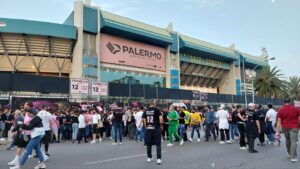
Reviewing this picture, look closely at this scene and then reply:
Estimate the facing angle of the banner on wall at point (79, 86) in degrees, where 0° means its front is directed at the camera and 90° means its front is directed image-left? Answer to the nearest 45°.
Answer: approximately 0°

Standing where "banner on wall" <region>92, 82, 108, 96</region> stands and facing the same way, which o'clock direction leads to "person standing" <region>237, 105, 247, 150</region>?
The person standing is roughly at 11 o'clock from the banner on wall.

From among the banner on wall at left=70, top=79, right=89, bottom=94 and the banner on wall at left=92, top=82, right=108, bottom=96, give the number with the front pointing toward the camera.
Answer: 2

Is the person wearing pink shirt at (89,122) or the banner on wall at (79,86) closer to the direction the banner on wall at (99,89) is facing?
the person wearing pink shirt

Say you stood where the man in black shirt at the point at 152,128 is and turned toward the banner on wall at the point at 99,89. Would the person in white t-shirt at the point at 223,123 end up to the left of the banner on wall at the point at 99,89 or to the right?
right

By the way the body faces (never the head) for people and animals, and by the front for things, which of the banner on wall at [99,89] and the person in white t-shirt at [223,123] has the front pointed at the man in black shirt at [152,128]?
the banner on wall

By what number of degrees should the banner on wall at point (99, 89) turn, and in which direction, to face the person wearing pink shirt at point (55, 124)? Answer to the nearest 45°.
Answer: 0° — it already faces them

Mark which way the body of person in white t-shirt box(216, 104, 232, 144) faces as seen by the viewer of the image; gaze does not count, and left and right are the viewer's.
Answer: facing away from the viewer

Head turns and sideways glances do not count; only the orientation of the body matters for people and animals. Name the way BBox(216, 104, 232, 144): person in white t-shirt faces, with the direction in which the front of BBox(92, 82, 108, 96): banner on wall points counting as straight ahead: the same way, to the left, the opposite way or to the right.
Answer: the opposite way
